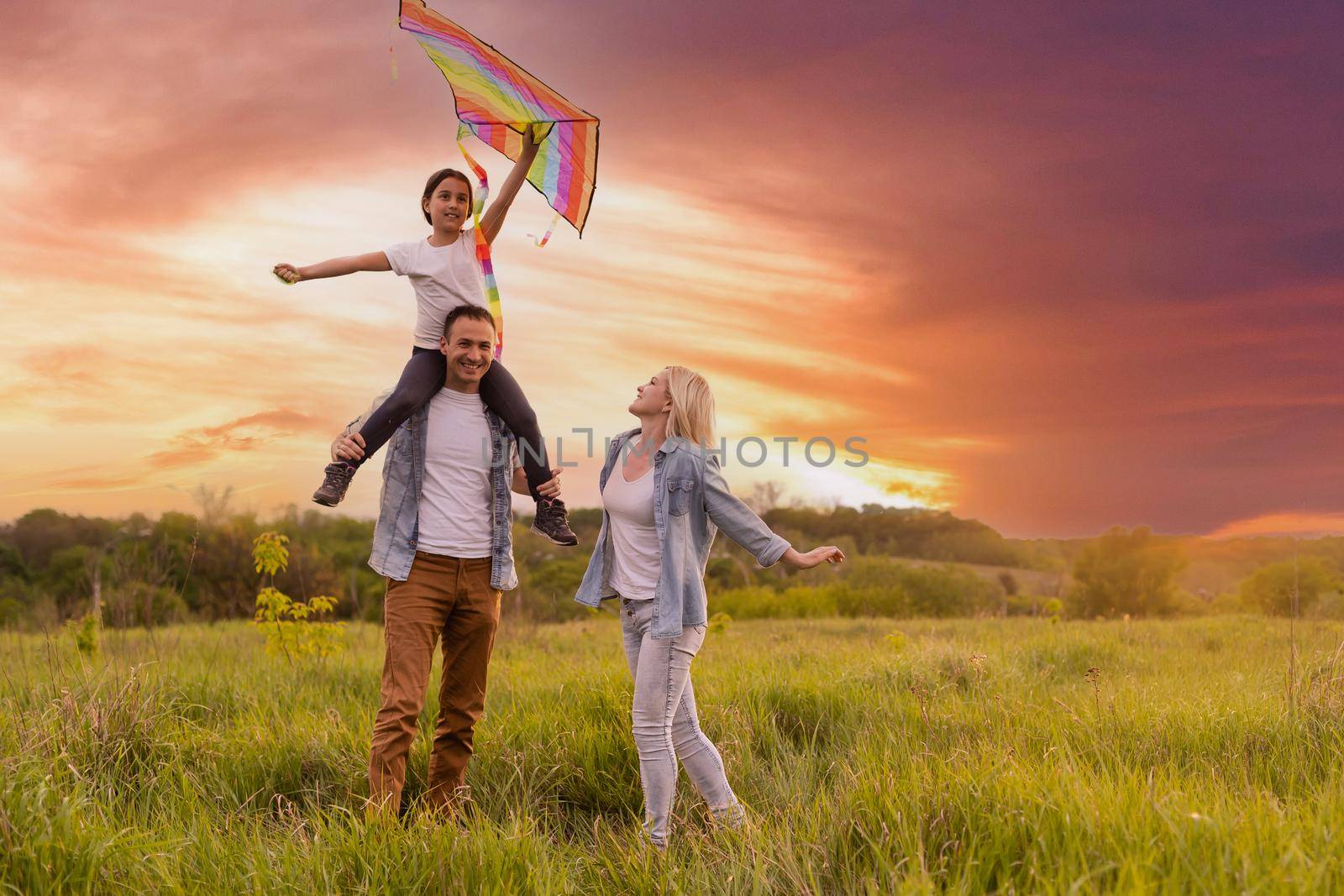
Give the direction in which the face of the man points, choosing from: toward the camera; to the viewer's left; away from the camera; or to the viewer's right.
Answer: toward the camera

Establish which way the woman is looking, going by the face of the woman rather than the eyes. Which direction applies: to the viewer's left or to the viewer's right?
to the viewer's left

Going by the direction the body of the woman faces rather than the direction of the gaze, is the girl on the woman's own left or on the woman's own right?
on the woman's own right

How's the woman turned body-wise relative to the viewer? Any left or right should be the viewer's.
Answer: facing the viewer and to the left of the viewer

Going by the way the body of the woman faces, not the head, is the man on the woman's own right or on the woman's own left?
on the woman's own right
